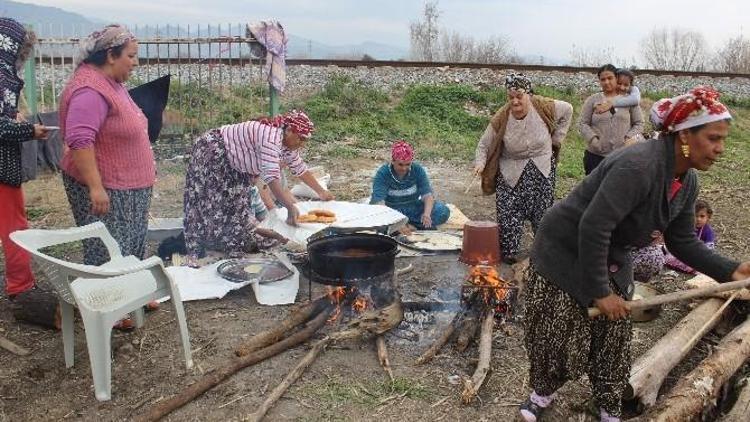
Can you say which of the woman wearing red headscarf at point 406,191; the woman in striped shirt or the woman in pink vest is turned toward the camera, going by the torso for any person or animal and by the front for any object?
the woman wearing red headscarf

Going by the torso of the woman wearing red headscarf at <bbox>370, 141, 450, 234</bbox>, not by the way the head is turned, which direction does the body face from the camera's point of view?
toward the camera

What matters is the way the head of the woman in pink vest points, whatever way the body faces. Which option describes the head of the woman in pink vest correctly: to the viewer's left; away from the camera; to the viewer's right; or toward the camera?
to the viewer's right

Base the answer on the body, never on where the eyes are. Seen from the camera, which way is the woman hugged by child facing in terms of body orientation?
toward the camera

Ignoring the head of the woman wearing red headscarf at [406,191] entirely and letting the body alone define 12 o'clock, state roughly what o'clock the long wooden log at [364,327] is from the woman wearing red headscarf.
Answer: The long wooden log is roughly at 12 o'clock from the woman wearing red headscarf.

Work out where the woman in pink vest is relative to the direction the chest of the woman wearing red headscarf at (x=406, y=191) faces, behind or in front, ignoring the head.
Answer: in front

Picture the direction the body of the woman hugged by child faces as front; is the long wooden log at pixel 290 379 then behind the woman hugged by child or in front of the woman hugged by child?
in front

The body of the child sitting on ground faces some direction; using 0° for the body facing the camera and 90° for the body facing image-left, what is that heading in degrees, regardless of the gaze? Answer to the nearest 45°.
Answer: approximately 45°

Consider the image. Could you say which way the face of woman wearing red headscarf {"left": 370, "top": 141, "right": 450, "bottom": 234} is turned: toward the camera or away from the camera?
toward the camera

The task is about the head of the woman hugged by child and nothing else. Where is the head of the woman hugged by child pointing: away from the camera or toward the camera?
toward the camera

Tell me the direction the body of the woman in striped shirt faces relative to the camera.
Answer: to the viewer's right
